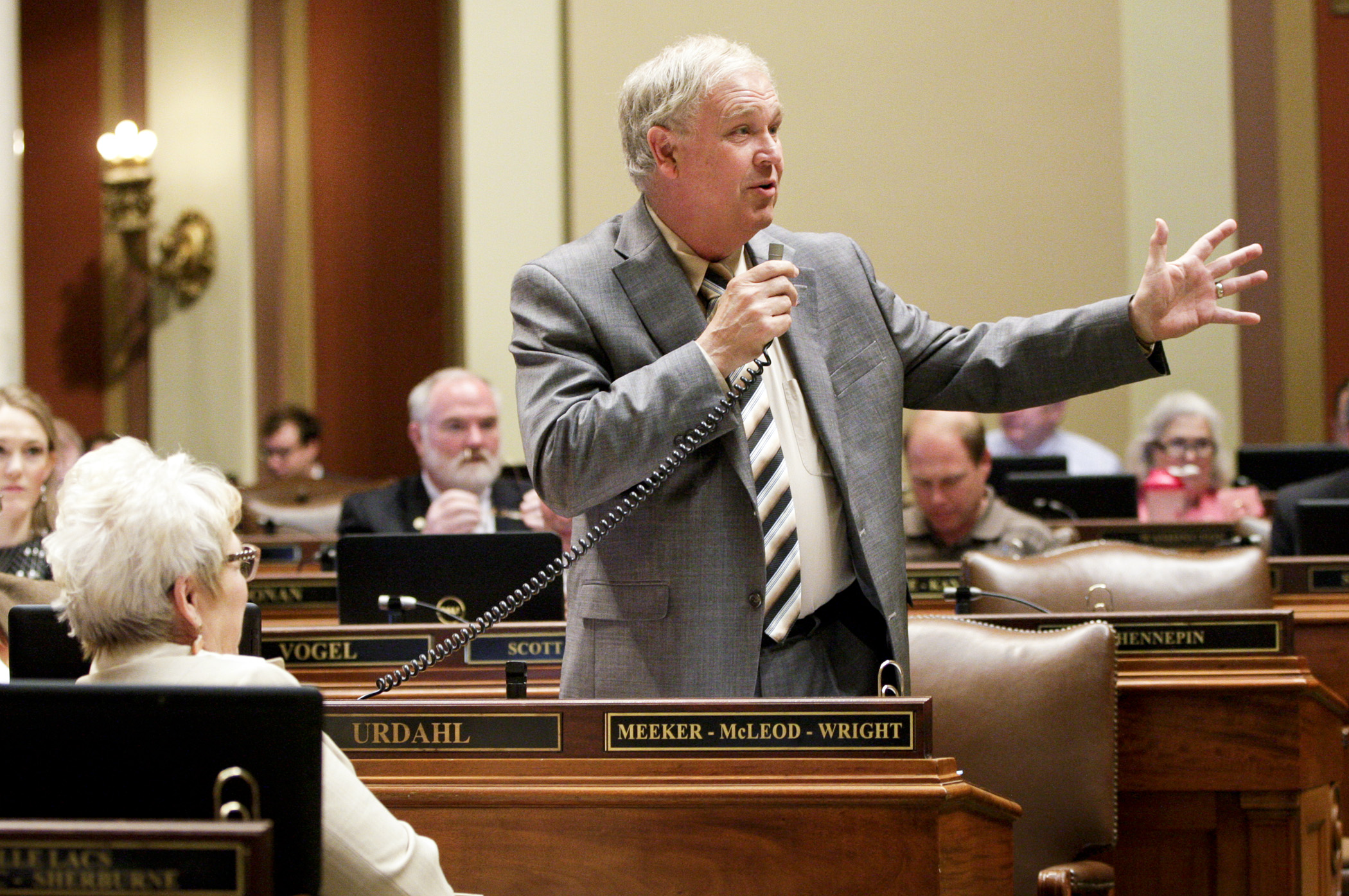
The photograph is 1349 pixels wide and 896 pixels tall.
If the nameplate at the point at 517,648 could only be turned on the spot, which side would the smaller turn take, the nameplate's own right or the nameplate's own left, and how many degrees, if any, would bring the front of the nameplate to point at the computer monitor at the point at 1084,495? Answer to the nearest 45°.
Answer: approximately 135° to the nameplate's own left

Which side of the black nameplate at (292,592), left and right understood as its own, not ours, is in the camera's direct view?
front

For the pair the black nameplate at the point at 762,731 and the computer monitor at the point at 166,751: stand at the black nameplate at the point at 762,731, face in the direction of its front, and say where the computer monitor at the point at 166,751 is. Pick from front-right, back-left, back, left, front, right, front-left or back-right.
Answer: front-right

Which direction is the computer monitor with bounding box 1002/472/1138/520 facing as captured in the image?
away from the camera

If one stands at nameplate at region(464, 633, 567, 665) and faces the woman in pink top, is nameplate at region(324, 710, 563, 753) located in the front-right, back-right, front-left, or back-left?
back-right

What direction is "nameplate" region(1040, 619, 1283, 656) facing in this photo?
toward the camera

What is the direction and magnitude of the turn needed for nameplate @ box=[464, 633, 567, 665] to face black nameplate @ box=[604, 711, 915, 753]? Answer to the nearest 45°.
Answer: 0° — it already faces it

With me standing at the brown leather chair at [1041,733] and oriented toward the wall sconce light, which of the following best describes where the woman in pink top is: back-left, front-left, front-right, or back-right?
front-right

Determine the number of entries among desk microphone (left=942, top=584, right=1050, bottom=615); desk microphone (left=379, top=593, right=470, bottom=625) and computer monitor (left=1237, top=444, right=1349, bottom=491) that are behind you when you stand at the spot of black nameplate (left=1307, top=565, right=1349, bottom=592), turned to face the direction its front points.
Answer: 1

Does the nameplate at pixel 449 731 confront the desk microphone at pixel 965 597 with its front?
no

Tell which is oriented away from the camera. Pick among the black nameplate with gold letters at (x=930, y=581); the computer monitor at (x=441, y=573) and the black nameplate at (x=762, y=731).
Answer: the computer monitor

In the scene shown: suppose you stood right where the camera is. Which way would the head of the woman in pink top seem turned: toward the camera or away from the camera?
toward the camera

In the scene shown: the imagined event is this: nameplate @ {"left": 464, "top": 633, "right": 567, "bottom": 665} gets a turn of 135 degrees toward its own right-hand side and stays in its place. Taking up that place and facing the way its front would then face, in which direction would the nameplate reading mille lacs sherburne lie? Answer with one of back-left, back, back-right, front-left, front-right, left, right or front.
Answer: back-left

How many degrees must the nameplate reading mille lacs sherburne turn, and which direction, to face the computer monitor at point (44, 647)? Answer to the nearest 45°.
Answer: approximately 180°

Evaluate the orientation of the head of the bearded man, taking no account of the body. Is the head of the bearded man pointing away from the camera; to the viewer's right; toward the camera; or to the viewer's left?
toward the camera

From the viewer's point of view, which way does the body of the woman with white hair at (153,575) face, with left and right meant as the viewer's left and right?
facing away from the viewer and to the right of the viewer

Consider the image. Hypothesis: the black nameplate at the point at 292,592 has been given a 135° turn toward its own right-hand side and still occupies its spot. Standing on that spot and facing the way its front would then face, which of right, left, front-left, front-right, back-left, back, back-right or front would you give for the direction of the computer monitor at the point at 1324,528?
back-right

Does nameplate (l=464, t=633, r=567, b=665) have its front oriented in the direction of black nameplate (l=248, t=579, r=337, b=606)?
no

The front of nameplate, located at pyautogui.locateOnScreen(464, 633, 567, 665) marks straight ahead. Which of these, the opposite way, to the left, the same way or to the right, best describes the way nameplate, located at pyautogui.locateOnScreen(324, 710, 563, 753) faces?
the same way

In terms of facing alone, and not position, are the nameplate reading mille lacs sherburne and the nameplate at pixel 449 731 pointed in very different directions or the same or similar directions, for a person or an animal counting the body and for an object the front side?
same or similar directions
